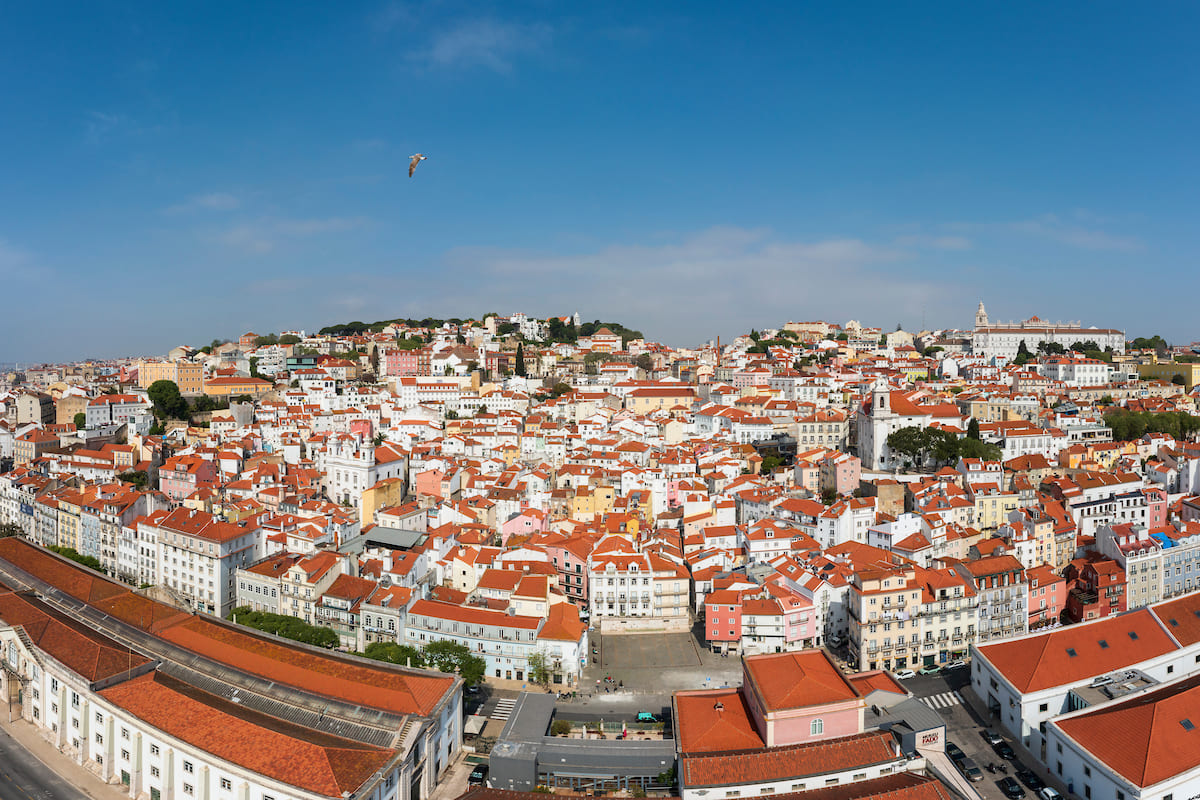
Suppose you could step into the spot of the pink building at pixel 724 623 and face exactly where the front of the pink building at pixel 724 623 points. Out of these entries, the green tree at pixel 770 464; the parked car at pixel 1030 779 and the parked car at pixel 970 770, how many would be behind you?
1

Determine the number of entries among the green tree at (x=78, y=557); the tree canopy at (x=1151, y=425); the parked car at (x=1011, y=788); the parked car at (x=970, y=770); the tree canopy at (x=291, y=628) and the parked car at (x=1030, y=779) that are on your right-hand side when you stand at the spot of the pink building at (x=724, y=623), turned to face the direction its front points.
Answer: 2

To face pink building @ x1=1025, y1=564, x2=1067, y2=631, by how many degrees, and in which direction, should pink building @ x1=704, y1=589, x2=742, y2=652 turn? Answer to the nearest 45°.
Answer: approximately 90° to its left

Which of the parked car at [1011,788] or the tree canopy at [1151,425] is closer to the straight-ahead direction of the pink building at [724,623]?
the parked car

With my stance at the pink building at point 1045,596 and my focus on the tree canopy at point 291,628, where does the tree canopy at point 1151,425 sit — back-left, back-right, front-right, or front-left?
back-right

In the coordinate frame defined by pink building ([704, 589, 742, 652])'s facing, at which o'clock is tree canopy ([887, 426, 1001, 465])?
The tree canopy is roughly at 7 o'clock from the pink building.

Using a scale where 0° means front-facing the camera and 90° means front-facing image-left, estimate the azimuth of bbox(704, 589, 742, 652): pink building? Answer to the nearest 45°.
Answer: approximately 0°

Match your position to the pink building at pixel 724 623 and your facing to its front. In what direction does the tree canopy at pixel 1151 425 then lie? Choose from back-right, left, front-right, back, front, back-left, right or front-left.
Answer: back-left

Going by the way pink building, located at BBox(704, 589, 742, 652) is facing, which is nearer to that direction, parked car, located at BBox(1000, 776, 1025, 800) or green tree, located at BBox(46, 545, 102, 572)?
the parked car

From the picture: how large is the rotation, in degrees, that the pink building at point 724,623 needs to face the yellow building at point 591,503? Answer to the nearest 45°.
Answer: approximately 135° to its right

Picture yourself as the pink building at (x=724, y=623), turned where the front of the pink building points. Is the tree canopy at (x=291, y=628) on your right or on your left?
on your right

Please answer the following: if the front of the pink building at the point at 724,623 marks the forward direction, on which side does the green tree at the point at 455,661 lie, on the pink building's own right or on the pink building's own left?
on the pink building's own right

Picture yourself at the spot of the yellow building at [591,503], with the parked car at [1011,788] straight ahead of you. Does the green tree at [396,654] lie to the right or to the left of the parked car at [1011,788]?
right

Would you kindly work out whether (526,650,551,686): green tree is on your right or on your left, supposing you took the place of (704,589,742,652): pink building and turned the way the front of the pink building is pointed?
on your right

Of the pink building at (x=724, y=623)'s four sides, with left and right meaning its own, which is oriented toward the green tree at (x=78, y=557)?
right

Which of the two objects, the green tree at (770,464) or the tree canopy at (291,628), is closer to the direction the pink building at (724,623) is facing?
the tree canopy

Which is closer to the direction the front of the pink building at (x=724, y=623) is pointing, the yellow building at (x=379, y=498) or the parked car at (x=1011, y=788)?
the parked car

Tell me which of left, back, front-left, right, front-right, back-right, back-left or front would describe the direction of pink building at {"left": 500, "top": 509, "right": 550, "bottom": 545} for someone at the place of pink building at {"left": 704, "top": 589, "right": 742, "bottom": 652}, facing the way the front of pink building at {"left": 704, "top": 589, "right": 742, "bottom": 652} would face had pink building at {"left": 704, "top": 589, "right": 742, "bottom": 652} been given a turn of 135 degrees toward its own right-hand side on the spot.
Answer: front

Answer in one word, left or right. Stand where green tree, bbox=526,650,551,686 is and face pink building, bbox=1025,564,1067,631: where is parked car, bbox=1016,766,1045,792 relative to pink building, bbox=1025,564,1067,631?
right

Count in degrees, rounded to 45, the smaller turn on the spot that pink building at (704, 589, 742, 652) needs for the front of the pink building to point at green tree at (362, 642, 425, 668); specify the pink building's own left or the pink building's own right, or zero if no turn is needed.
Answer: approximately 45° to the pink building's own right
